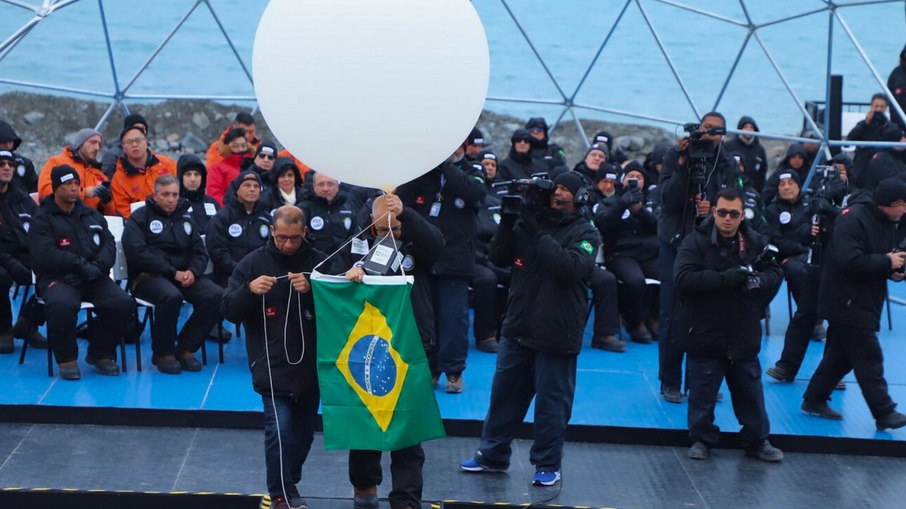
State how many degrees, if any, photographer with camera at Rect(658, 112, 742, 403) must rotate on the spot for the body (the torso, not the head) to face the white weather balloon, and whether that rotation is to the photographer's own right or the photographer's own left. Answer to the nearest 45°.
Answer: approximately 45° to the photographer's own right

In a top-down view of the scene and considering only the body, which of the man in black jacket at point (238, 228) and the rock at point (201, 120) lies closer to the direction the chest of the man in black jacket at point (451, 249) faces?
the man in black jacket

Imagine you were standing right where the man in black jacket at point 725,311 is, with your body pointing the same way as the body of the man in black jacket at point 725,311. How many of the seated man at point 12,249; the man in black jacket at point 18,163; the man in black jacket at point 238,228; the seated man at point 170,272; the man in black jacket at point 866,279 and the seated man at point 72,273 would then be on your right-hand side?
5

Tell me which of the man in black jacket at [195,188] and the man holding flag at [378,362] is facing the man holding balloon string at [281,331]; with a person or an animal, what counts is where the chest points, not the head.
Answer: the man in black jacket
